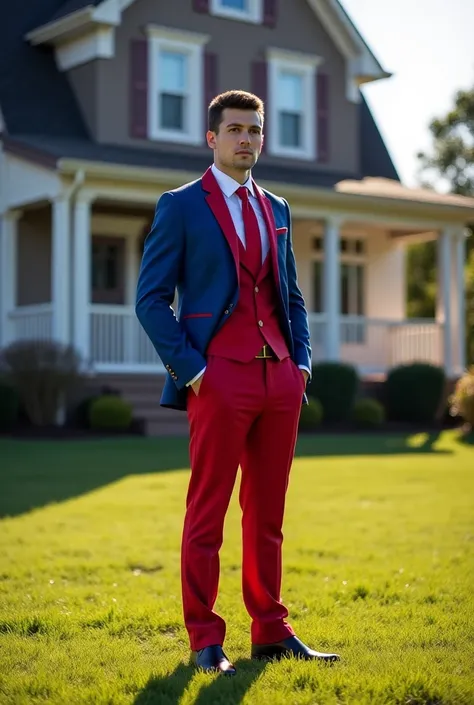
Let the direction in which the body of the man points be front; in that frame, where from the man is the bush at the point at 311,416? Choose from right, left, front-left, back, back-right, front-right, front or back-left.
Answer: back-left

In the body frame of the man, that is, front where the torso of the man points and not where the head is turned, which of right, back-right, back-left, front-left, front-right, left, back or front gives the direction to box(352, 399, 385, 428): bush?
back-left

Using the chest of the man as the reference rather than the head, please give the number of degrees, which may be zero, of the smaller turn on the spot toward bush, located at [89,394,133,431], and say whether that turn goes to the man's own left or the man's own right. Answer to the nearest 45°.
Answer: approximately 135° to the man's own left

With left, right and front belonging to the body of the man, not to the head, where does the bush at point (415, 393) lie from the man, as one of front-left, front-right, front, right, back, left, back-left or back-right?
back-left

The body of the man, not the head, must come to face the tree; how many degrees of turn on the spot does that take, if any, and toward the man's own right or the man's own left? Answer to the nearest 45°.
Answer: approximately 135° to the man's own left

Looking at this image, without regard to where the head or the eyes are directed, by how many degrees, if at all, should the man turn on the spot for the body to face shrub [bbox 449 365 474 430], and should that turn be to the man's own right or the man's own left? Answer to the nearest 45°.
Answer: approximately 135° to the man's own left

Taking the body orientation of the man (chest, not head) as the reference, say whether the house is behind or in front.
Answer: behind

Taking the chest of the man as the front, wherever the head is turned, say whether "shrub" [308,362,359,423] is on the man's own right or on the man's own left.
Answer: on the man's own left

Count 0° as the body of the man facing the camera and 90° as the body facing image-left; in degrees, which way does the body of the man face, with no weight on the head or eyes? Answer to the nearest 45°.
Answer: approximately 315°
